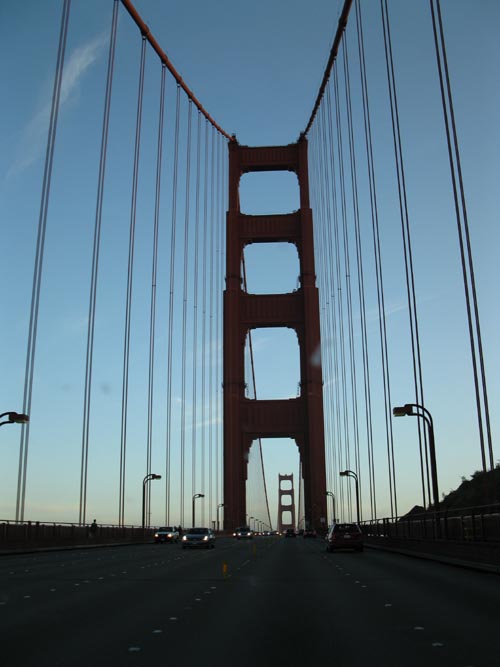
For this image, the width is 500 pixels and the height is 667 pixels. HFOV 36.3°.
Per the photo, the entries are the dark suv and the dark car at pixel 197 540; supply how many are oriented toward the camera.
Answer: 1

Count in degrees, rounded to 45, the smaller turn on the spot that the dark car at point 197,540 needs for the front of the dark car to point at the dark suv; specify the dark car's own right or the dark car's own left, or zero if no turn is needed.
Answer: approximately 45° to the dark car's own left

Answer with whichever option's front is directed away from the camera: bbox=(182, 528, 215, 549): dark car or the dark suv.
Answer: the dark suv

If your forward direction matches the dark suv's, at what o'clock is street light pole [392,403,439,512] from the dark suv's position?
The street light pole is roughly at 5 o'clock from the dark suv.

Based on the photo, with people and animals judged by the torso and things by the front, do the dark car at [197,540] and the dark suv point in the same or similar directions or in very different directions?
very different directions

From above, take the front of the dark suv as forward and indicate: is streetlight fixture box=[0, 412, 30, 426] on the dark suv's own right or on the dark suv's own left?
on the dark suv's own left

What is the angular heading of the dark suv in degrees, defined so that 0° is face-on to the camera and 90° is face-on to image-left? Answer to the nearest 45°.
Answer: approximately 180°
